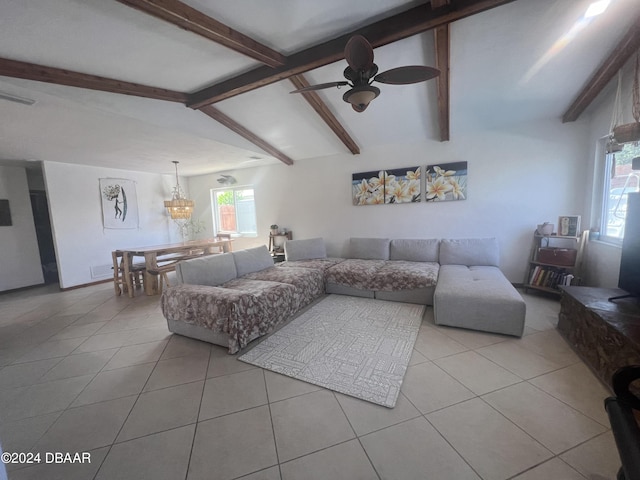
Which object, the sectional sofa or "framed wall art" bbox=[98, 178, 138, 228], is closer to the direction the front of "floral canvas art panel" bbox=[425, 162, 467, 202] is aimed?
the sectional sofa

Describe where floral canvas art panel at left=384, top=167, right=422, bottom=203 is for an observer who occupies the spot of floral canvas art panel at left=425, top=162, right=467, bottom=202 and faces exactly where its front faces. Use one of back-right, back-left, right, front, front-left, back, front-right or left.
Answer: right

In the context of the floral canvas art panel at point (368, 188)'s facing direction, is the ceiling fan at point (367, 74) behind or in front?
in front

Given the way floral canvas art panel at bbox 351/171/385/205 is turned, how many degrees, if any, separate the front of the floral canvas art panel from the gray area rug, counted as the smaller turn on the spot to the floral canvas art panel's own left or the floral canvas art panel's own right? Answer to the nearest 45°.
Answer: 0° — it already faces it

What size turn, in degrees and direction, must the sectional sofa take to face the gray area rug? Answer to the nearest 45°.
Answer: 0° — it already faces it

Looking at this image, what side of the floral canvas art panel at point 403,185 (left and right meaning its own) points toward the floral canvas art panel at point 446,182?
left

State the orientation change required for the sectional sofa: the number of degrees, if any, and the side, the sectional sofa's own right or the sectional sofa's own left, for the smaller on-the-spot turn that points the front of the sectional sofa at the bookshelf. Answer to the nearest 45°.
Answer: approximately 90° to the sectional sofa's own left
